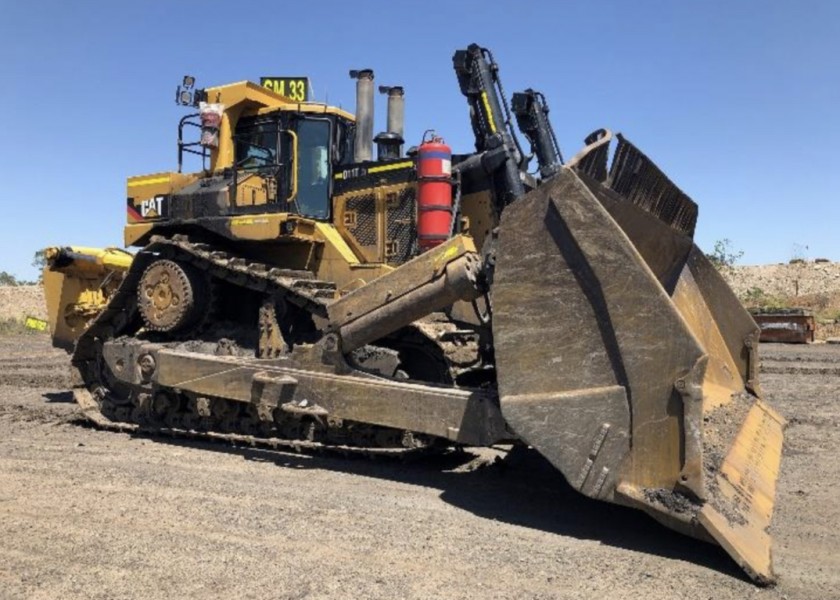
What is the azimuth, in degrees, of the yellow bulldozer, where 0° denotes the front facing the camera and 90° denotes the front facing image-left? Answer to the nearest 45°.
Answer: approximately 315°
